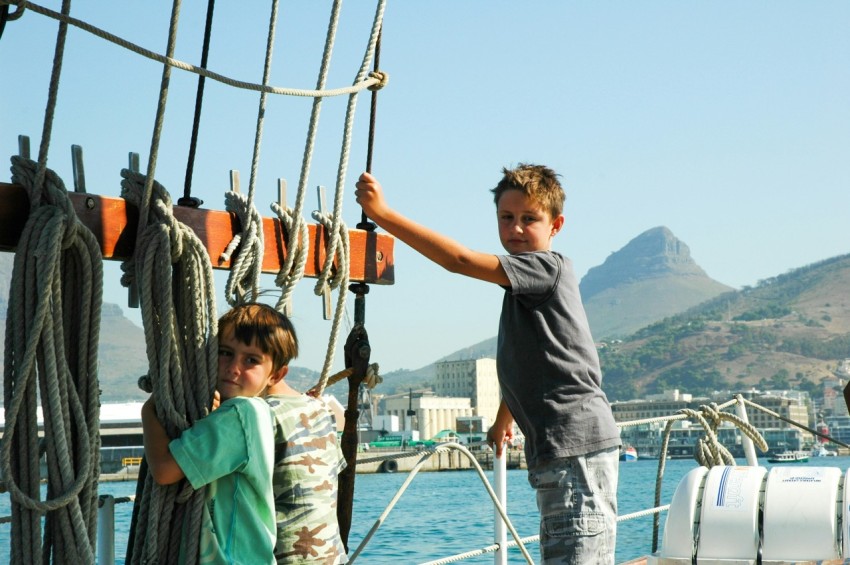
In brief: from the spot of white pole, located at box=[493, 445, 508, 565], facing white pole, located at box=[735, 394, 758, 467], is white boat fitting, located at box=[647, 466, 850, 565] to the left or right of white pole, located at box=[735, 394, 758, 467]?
right

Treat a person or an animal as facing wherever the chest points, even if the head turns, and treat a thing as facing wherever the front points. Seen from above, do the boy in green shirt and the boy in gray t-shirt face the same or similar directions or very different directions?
same or similar directions

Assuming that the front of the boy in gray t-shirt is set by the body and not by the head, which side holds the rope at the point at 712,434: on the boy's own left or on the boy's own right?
on the boy's own right

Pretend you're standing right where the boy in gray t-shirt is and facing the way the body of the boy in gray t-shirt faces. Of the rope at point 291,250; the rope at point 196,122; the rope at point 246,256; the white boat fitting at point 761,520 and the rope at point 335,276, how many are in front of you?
4

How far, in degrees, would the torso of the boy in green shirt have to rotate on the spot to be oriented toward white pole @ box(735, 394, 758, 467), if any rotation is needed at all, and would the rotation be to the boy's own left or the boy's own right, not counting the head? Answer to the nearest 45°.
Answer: approximately 135° to the boy's own right

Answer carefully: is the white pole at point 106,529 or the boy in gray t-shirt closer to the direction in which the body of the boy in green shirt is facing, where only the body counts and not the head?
the white pole

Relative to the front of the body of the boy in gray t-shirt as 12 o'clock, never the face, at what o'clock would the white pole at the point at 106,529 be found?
The white pole is roughly at 12 o'clock from the boy in gray t-shirt.

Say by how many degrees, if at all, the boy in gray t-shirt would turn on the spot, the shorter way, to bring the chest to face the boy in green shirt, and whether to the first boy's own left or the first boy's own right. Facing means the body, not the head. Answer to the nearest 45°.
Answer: approximately 45° to the first boy's own left

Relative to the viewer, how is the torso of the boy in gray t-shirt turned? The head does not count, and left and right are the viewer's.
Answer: facing to the left of the viewer

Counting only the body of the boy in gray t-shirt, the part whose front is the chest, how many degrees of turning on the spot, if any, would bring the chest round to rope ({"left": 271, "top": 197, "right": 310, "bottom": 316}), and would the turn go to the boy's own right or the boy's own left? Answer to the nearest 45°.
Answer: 0° — they already face it

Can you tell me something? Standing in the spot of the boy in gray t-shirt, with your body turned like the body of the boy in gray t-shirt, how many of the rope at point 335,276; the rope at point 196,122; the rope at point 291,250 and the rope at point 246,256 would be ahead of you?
4

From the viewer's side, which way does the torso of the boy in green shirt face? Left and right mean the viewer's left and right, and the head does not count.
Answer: facing to the left of the viewer

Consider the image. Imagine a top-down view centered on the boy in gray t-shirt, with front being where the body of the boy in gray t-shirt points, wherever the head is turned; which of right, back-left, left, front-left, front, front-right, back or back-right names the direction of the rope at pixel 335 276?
front
